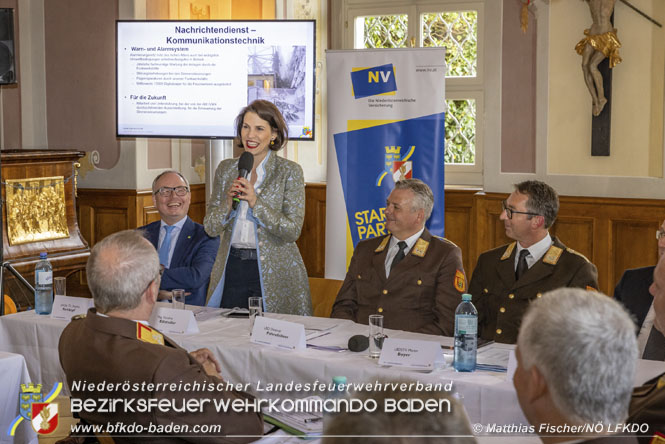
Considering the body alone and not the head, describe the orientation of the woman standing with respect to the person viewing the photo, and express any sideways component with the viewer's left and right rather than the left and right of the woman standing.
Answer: facing the viewer and to the left of the viewer

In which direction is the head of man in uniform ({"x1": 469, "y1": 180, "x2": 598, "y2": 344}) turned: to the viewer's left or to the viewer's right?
to the viewer's left

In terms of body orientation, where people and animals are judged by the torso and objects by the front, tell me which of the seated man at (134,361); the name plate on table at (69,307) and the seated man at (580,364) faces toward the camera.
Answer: the name plate on table

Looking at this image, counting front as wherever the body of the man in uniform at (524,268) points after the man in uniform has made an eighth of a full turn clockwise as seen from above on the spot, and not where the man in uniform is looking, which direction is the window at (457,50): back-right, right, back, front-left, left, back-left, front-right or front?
right

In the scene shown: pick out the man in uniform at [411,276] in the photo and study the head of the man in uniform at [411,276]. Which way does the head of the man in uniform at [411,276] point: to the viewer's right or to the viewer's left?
to the viewer's left

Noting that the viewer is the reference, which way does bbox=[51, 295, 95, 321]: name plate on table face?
facing the viewer

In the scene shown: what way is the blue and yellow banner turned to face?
toward the camera

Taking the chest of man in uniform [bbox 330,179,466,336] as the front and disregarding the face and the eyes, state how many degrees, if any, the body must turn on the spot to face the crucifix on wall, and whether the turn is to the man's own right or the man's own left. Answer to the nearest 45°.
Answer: approximately 180°

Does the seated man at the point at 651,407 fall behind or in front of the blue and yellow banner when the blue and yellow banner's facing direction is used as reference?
in front

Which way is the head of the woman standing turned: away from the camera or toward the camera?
toward the camera

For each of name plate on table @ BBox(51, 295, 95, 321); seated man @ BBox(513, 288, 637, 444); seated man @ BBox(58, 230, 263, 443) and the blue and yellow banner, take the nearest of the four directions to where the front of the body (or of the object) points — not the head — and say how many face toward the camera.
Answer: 2

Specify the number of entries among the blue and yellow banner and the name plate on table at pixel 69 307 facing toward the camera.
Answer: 2

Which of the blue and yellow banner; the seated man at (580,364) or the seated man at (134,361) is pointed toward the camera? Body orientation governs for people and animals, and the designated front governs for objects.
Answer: the blue and yellow banner

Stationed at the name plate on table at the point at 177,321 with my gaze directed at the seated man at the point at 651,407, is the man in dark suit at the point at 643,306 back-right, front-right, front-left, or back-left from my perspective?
front-left

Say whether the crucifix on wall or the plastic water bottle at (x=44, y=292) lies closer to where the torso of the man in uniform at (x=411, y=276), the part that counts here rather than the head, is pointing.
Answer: the plastic water bottle

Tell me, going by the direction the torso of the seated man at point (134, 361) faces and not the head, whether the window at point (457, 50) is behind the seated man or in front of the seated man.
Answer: in front

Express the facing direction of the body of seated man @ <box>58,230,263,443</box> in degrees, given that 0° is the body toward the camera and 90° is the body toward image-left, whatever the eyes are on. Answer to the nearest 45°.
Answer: approximately 225°
